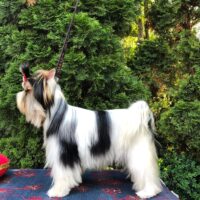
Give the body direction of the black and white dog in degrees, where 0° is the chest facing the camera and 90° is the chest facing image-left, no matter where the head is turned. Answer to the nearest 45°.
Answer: approximately 90°

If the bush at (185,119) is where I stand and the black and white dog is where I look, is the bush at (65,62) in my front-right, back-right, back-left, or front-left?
front-right

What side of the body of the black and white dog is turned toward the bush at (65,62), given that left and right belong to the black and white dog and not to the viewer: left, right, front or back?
right

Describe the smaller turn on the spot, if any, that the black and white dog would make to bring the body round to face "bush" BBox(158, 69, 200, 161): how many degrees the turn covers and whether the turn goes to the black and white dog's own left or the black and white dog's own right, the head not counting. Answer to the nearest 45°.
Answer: approximately 135° to the black and white dog's own right
